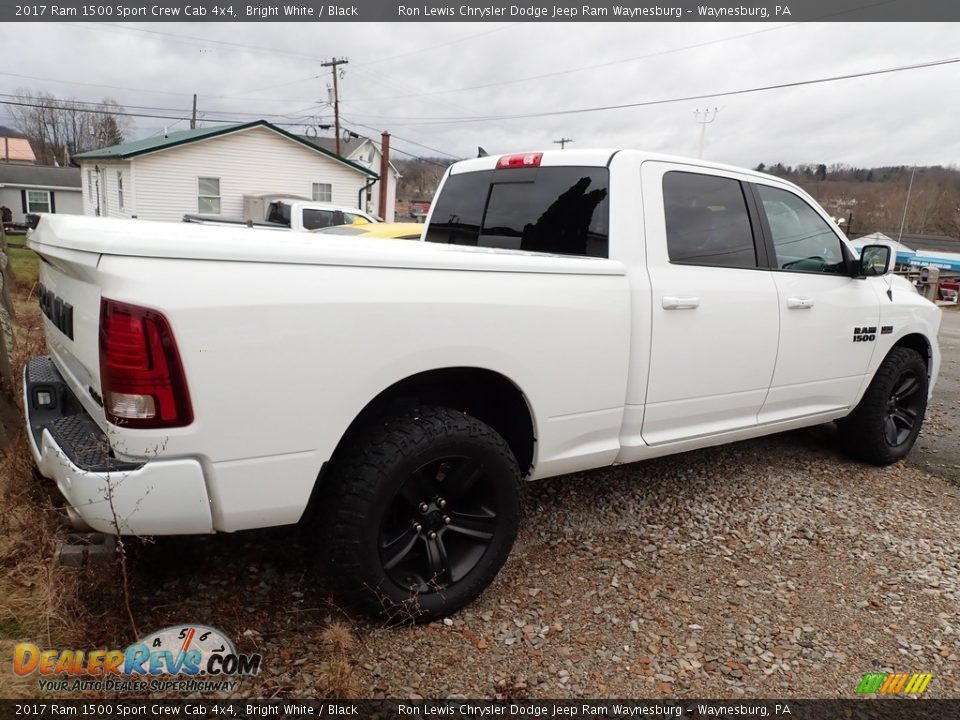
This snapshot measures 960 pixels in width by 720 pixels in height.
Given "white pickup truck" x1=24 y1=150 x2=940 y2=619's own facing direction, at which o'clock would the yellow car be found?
The yellow car is roughly at 10 o'clock from the white pickup truck.

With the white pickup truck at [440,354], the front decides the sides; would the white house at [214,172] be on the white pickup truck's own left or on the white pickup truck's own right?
on the white pickup truck's own left

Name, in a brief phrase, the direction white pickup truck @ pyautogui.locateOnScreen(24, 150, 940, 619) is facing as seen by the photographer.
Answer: facing away from the viewer and to the right of the viewer

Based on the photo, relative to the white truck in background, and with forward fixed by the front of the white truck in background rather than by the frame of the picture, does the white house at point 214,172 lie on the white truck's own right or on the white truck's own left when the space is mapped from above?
on the white truck's own left

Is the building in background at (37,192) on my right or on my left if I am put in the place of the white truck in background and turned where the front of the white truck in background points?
on my left

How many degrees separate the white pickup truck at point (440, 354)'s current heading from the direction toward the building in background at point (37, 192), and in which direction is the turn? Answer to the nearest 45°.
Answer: approximately 90° to its left

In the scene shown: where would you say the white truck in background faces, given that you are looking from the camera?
facing away from the viewer and to the right of the viewer

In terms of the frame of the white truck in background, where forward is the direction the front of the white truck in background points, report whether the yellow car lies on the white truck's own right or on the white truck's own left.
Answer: on the white truck's own right
